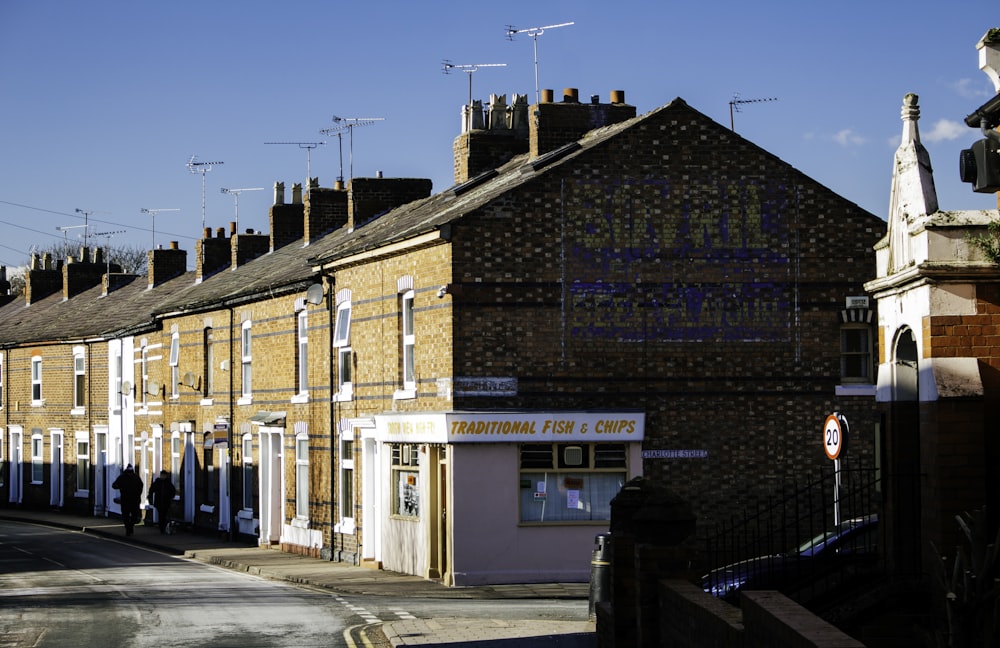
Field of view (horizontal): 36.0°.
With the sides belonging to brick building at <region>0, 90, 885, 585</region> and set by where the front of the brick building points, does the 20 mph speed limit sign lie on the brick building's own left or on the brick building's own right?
on the brick building's own left

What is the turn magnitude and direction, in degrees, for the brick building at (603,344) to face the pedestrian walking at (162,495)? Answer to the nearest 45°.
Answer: approximately 90° to its right

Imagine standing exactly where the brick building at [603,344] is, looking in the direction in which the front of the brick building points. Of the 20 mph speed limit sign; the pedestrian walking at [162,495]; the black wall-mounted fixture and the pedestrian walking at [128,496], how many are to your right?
2

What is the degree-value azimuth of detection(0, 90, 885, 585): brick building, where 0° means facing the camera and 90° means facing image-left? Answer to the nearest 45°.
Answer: approximately 45°

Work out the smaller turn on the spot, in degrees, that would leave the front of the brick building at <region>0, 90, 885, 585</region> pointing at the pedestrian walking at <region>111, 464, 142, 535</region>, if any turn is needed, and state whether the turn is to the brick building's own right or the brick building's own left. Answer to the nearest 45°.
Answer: approximately 90° to the brick building's own right

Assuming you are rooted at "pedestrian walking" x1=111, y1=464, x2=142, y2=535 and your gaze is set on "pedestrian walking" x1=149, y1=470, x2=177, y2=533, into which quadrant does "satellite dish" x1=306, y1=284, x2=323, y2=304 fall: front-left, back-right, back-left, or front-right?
front-right

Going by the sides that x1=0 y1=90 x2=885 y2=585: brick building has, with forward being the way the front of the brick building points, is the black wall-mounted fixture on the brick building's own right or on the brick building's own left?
on the brick building's own left
